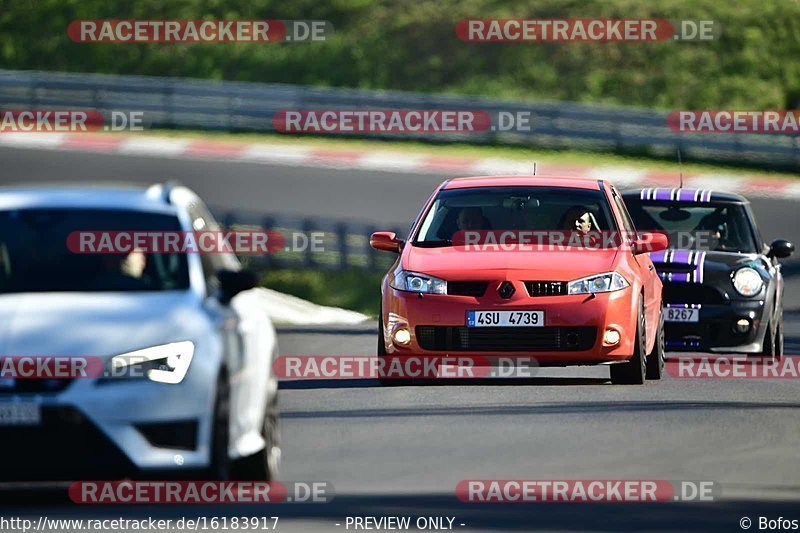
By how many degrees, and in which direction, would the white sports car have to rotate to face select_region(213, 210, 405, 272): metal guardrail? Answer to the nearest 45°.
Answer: approximately 180°

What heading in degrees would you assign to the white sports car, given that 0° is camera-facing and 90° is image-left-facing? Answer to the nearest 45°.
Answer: approximately 0°

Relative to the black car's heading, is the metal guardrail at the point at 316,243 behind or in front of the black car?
behind

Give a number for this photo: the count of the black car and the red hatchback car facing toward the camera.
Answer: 2

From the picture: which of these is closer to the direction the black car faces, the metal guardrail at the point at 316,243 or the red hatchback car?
the red hatchback car

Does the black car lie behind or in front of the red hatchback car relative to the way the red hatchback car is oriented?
behind

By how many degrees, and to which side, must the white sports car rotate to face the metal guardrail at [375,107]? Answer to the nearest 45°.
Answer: approximately 180°

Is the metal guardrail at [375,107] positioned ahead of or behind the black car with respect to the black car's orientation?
behind

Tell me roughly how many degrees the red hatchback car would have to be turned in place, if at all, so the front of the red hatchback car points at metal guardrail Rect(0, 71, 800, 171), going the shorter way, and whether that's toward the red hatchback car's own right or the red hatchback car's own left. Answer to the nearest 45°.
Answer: approximately 180°

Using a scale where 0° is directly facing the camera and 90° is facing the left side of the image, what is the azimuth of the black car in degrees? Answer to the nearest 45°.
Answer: approximately 0°

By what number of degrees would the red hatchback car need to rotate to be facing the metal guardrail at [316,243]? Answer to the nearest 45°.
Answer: approximately 180°
